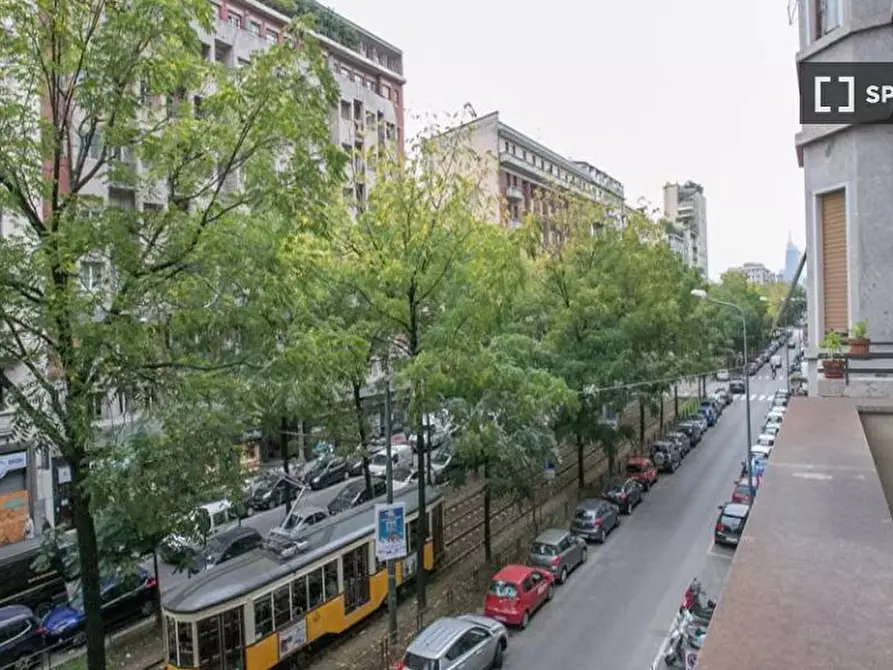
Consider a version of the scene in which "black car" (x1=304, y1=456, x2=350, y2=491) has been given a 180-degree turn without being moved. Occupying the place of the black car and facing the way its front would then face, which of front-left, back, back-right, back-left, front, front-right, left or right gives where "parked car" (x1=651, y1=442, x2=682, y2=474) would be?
front-right

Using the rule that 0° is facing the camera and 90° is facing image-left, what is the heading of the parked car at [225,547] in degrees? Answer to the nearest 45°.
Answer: approximately 45°

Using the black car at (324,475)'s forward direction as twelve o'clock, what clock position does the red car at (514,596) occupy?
The red car is roughly at 10 o'clock from the black car.

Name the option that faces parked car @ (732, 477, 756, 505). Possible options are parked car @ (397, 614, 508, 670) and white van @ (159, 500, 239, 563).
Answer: parked car @ (397, 614, 508, 670)

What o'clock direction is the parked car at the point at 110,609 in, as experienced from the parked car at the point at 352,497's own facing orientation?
the parked car at the point at 110,609 is roughly at 12 o'clock from the parked car at the point at 352,497.

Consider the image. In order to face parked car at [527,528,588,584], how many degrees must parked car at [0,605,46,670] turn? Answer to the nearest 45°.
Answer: approximately 135° to its left

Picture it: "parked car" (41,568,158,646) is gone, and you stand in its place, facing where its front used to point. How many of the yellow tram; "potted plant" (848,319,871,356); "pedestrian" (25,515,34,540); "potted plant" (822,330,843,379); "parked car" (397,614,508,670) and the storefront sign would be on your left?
4

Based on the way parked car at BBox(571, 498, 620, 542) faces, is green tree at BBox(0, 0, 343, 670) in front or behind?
behind

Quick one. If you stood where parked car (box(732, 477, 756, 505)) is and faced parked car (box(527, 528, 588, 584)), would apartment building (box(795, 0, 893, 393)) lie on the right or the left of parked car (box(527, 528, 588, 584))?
left

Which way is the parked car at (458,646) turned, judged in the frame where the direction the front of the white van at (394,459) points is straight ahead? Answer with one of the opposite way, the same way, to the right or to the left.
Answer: the opposite way

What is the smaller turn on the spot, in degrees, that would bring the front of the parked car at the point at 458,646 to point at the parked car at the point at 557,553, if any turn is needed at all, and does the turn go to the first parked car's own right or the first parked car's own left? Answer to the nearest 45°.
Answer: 0° — it already faces it

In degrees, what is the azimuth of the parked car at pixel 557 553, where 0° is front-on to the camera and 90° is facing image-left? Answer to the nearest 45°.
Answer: approximately 225°

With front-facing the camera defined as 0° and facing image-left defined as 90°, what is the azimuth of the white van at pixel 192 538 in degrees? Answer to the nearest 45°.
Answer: approximately 45°

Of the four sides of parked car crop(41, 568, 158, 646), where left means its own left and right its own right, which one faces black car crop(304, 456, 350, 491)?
back

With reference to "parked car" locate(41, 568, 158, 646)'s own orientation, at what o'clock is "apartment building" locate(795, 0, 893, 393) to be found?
The apartment building is roughly at 9 o'clock from the parked car.

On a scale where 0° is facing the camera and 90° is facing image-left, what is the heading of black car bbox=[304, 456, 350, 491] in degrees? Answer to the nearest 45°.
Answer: approximately 45°
